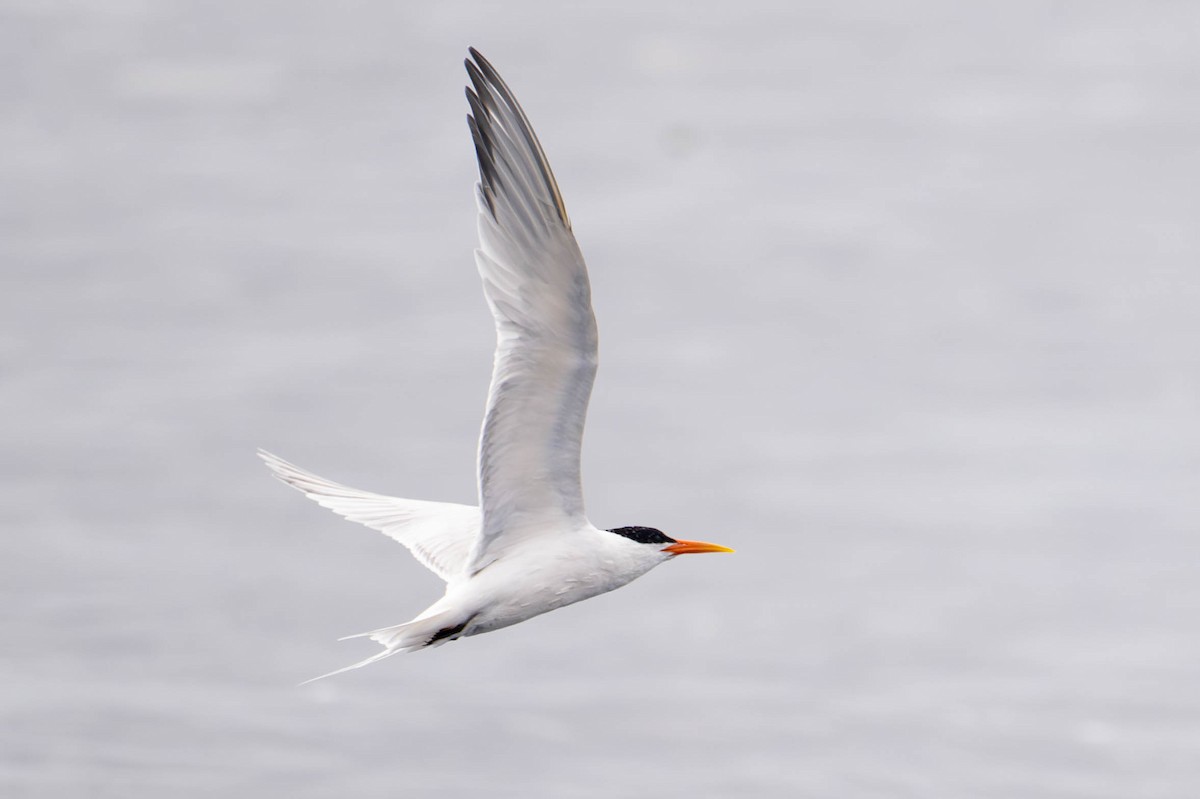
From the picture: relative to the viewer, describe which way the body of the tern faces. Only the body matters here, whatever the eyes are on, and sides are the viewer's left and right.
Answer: facing to the right of the viewer
